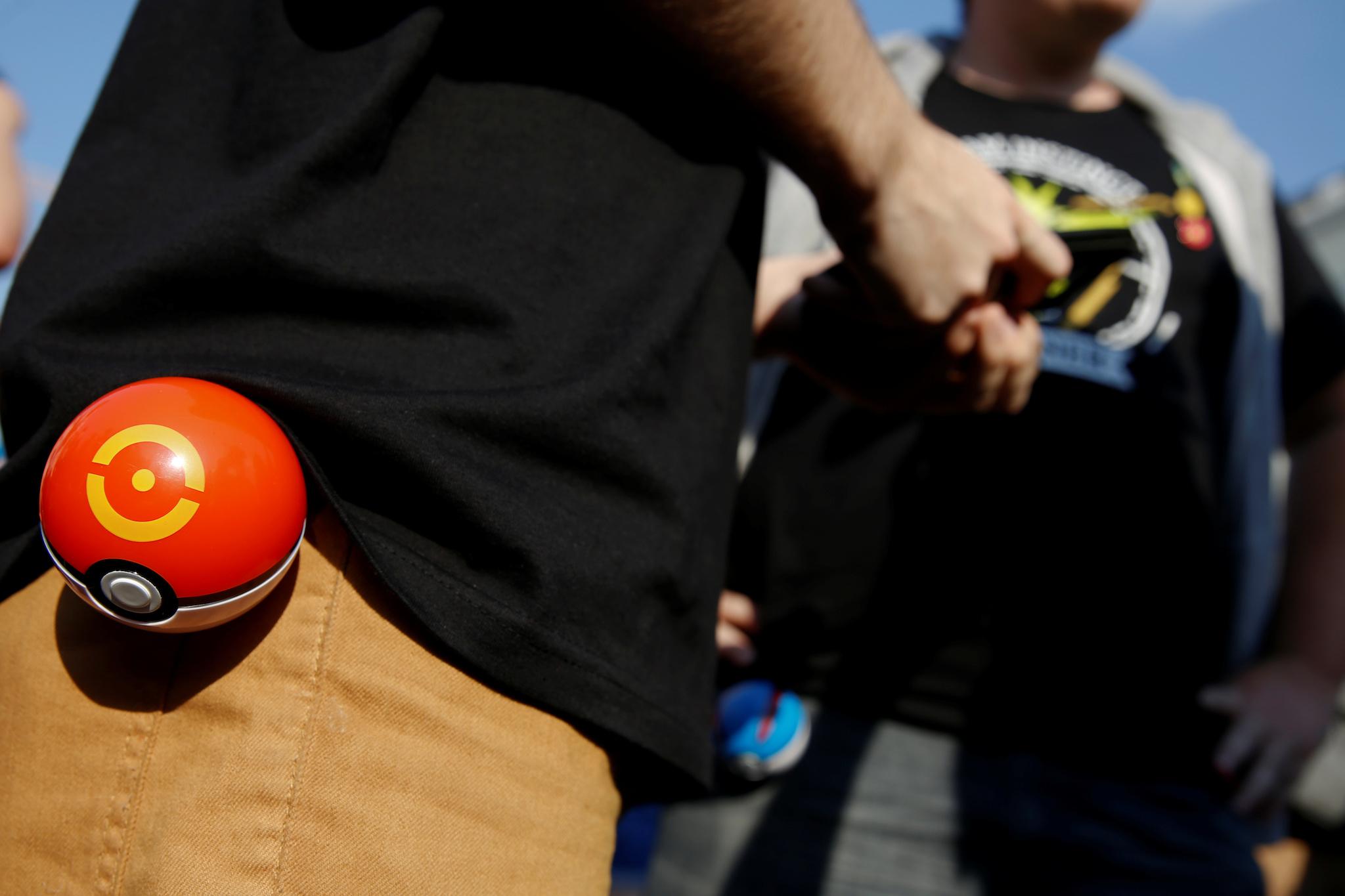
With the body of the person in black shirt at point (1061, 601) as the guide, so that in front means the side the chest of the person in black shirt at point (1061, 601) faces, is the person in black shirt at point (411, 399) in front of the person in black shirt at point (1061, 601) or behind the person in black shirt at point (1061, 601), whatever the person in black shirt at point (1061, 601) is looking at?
in front

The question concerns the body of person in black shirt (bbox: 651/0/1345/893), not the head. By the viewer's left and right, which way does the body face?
facing the viewer
